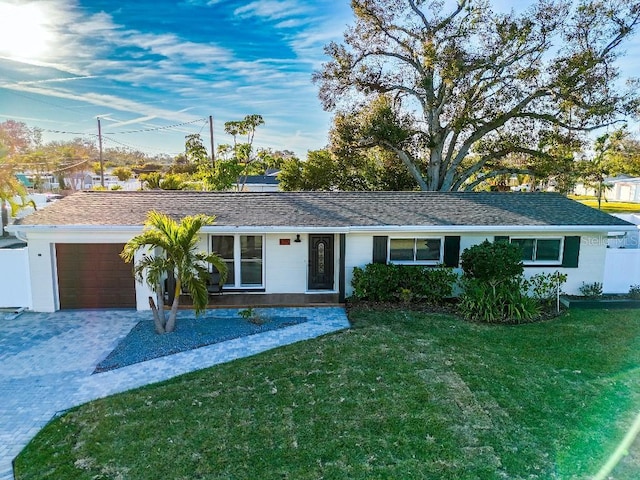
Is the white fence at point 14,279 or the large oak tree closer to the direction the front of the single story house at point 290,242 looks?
the white fence

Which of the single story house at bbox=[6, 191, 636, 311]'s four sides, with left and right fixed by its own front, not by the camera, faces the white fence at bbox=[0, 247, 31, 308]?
right

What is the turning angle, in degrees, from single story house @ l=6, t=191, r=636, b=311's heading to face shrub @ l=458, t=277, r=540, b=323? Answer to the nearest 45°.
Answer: approximately 90° to its left

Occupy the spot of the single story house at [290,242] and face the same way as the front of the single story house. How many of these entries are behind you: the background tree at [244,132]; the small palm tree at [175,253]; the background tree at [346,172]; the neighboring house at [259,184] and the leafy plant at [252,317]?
3

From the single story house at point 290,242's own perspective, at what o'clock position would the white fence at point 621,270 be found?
The white fence is roughly at 9 o'clock from the single story house.

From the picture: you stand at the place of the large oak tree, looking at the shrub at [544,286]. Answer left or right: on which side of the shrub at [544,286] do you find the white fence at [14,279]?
right

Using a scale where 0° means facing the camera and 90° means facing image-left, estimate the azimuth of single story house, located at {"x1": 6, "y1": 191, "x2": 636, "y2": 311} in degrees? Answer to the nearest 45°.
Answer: approximately 0°

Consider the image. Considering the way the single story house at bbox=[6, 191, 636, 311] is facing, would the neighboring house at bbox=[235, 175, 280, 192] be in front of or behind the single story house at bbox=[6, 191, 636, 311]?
behind

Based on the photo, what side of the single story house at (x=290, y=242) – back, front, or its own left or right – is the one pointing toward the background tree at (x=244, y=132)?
back
